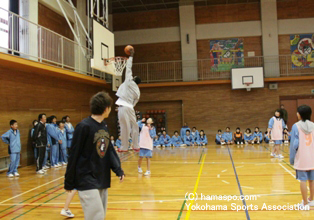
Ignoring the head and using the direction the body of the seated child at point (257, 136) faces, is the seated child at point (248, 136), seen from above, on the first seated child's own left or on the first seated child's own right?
on the first seated child's own right

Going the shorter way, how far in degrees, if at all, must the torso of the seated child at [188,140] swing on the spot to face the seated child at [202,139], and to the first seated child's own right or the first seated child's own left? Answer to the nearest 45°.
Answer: approximately 90° to the first seated child's own left

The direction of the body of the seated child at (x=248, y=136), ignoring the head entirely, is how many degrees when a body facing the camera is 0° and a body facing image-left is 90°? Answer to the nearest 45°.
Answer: approximately 0°

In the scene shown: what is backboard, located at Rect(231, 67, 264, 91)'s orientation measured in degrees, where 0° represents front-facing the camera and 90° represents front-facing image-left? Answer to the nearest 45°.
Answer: approximately 0°

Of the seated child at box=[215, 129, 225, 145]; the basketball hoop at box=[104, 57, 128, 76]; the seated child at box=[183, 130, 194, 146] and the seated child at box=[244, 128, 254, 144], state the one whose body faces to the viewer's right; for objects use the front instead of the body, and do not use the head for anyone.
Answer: the basketball hoop

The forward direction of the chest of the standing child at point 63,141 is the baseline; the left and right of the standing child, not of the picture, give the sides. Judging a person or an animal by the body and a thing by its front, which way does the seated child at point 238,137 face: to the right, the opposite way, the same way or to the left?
to the right

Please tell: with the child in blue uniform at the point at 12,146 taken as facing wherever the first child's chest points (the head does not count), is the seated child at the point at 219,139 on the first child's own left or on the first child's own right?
on the first child's own left

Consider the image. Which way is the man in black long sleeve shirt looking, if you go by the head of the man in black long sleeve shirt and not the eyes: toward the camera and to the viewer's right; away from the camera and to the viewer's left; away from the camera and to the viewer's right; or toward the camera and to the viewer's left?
away from the camera and to the viewer's right
